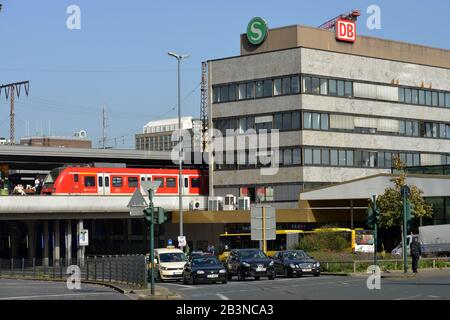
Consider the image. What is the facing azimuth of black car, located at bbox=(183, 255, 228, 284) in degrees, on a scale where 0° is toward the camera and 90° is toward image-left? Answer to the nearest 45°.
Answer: approximately 315°

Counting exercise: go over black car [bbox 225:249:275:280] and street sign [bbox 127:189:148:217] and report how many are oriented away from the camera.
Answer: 1

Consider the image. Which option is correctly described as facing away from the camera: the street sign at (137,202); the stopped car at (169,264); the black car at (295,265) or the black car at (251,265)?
the street sign

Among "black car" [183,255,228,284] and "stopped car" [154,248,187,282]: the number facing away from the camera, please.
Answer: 0

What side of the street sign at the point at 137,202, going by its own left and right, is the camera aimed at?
back

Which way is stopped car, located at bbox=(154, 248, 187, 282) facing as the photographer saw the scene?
facing the viewer and to the right of the viewer

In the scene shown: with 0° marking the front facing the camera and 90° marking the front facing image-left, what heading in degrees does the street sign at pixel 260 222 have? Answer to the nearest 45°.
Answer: approximately 180°

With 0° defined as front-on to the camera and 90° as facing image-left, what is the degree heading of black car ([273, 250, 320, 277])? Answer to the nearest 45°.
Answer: approximately 315°

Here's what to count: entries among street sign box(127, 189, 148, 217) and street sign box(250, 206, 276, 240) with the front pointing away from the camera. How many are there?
2

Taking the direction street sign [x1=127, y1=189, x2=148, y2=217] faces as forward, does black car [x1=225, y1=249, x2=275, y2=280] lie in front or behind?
in front

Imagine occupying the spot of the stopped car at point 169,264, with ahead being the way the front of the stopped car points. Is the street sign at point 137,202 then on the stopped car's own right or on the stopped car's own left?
on the stopped car's own right

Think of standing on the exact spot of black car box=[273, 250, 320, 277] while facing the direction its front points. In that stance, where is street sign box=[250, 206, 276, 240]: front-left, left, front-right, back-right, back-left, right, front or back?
back

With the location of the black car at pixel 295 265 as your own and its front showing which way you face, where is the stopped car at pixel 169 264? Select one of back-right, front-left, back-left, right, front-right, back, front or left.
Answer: back-right

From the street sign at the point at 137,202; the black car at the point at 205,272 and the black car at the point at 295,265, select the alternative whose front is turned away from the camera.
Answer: the street sign
